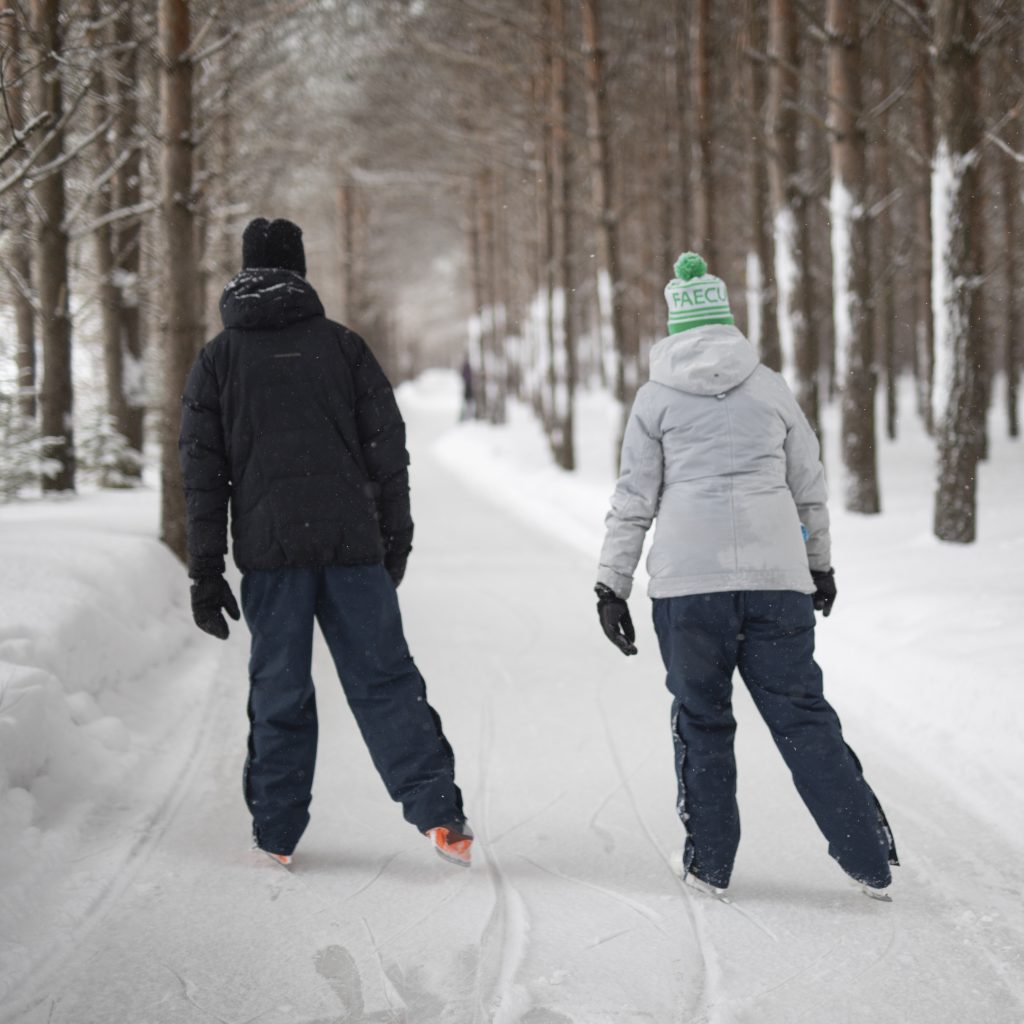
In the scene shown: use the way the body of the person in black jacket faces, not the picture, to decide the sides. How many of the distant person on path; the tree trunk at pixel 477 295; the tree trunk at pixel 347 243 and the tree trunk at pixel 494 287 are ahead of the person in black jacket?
4

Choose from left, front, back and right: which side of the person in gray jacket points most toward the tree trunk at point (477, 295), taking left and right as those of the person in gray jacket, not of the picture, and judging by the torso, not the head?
front

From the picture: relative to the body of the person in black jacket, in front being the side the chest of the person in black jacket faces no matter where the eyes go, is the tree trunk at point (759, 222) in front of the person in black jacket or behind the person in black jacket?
in front

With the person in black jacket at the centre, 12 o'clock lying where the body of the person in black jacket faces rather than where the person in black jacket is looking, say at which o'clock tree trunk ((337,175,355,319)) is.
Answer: The tree trunk is roughly at 12 o'clock from the person in black jacket.

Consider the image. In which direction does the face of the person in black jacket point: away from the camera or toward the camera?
away from the camera

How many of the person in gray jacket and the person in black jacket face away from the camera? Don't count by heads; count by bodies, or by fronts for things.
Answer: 2

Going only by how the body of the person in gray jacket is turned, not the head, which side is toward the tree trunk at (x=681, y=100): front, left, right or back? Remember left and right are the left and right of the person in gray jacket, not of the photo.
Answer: front

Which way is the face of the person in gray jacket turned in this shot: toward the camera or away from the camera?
away from the camera

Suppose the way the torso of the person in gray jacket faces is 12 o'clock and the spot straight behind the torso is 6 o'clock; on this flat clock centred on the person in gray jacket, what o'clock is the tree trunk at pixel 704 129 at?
The tree trunk is roughly at 12 o'clock from the person in gray jacket.

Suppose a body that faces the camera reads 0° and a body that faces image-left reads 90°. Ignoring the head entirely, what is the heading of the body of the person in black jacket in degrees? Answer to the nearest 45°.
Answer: approximately 180°

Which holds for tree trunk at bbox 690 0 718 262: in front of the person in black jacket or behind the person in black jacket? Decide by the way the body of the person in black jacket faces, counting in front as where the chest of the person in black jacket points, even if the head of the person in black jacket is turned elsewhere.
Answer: in front

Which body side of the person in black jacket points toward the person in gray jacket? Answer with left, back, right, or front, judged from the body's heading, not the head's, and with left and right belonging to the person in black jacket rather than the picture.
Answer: right

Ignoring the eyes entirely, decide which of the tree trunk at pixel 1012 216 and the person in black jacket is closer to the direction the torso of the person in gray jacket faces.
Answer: the tree trunk

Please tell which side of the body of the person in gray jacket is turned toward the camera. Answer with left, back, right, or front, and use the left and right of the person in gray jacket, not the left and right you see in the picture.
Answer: back

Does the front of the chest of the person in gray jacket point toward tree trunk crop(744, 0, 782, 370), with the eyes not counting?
yes
